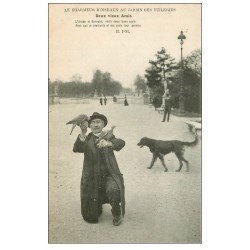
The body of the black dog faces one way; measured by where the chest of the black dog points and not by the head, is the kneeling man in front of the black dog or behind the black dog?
in front

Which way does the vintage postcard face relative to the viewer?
toward the camera

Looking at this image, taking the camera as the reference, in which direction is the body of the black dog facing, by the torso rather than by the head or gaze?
to the viewer's left

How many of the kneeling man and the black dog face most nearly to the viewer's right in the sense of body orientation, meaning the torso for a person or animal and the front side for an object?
0

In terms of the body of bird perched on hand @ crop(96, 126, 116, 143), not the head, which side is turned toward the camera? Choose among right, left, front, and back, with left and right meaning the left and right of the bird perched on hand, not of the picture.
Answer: right

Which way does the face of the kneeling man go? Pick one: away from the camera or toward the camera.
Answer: toward the camera

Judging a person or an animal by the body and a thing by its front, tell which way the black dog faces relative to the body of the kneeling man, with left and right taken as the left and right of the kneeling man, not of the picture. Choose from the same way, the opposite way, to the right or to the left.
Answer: to the right

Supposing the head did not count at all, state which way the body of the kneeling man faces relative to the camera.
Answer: toward the camera
